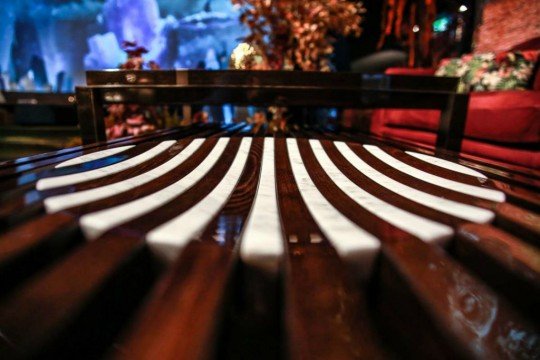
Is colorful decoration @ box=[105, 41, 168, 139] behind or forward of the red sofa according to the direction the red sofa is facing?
forward

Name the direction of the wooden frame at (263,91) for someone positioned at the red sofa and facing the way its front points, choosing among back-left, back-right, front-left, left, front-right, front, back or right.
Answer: front

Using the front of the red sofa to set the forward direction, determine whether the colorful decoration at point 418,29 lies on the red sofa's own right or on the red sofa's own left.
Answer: on the red sofa's own right

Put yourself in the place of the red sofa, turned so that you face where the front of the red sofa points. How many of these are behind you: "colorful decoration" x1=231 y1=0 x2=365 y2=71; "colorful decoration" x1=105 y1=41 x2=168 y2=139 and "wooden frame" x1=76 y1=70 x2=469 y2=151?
0

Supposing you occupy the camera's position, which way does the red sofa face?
facing the viewer and to the left of the viewer
